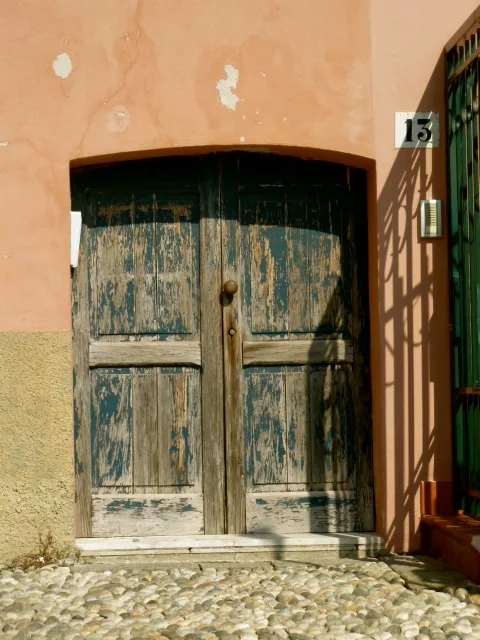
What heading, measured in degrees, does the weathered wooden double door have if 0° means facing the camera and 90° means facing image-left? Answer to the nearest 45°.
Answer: approximately 0°

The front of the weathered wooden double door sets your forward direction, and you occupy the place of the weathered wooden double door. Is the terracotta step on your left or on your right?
on your left

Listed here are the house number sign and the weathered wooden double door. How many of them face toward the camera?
2

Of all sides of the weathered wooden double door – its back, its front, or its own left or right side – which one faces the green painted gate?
left
